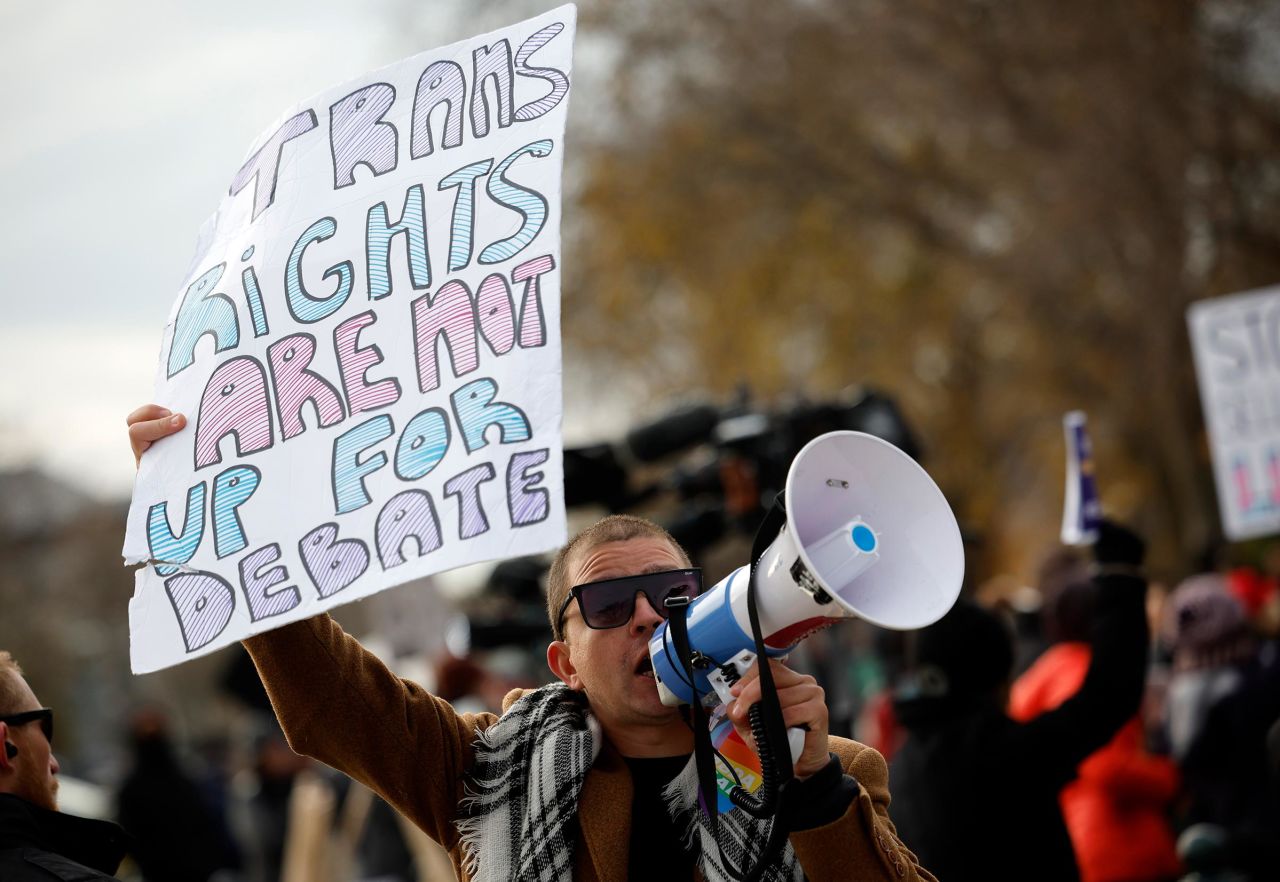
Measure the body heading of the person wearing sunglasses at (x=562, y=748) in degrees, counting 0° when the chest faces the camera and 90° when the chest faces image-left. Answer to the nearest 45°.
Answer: approximately 315°

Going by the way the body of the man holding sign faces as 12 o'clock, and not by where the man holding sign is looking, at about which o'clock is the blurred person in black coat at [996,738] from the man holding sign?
The blurred person in black coat is roughly at 7 o'clock from the man holding sign.

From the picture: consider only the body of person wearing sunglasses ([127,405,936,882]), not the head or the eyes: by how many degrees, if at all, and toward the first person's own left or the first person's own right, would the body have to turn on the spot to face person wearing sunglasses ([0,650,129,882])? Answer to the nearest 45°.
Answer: approximately 135° to the first person's own right

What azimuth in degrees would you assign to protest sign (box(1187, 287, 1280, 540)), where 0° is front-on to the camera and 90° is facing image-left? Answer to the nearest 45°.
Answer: approximately 0°

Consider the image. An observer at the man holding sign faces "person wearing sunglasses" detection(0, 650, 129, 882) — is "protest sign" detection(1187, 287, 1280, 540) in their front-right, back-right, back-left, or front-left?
back-right

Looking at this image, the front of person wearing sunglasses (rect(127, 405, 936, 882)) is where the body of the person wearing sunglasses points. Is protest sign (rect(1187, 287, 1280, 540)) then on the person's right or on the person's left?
on the person's left
